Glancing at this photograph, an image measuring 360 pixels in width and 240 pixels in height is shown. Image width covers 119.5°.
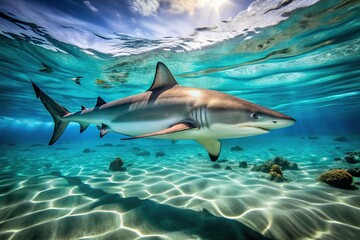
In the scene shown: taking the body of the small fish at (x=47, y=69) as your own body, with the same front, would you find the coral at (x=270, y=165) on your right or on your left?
on your right

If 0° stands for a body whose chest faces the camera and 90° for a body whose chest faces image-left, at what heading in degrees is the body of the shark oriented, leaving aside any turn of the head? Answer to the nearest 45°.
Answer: approximately 270°

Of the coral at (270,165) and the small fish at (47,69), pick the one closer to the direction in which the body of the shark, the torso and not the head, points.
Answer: the coral

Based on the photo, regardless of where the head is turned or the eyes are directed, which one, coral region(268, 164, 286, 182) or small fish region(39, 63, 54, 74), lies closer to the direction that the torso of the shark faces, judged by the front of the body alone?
the coral

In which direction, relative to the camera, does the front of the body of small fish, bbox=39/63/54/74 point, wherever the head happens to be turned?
to the viewer's right

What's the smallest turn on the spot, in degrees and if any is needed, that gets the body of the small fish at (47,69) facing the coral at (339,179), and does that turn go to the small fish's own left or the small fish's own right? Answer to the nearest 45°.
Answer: approximately 90° to the small fish's own right

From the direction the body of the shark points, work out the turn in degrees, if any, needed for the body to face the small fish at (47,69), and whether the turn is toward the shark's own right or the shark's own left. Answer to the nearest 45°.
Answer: approximately 135° to the shark's own left

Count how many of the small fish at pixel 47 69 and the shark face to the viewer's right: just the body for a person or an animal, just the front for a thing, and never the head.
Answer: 2
